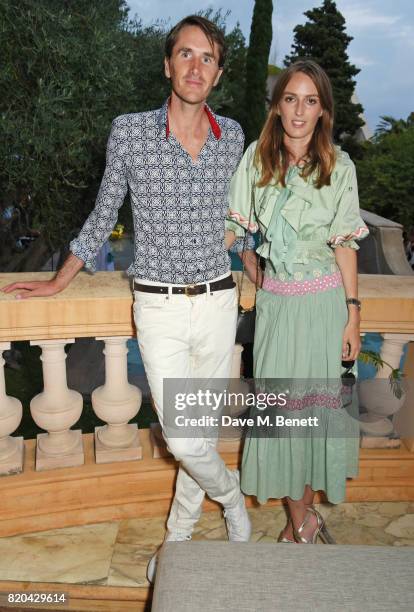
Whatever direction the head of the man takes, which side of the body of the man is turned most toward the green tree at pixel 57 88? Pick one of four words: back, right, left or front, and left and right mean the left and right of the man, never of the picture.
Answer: back

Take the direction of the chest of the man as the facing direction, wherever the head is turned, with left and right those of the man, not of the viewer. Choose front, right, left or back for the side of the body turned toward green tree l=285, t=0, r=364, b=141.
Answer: back

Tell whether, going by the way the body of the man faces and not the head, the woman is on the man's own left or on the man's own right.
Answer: on the man's own left

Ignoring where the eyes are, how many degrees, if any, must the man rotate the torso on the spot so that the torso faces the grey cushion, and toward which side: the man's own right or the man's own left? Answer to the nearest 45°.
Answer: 0° — they already face it

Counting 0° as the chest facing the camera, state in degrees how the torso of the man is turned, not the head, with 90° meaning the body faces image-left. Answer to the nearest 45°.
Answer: approximately 0°

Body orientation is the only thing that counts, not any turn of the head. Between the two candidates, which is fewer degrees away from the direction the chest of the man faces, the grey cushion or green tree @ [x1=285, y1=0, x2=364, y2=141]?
the grey cushion
